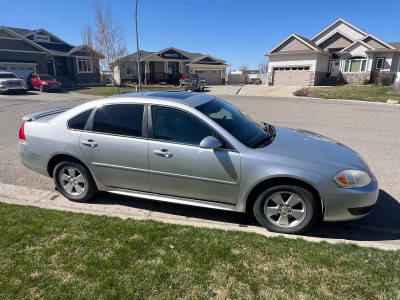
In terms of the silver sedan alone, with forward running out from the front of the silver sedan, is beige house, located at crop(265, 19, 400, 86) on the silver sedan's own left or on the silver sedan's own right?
on the silver sedan's own left

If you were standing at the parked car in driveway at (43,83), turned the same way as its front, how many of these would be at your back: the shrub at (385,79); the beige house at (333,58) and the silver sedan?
0

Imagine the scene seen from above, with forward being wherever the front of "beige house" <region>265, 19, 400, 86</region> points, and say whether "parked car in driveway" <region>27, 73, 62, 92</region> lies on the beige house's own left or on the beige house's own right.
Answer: on the beige house's own right

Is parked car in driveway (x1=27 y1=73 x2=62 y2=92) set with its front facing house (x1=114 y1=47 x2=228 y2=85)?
no

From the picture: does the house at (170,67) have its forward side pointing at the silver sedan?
yes

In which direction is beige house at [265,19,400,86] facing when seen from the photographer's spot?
facing the viewer

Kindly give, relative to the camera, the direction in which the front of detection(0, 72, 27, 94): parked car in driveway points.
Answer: facing the viewer and to the right of the viewer

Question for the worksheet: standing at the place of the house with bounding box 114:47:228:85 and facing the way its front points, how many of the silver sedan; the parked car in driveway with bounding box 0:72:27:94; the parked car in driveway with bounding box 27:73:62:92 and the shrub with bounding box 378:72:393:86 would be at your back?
0

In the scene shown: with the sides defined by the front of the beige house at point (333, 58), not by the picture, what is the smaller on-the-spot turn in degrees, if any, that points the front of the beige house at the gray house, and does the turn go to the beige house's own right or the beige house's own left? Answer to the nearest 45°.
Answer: approximately 90° to the beige house's own right

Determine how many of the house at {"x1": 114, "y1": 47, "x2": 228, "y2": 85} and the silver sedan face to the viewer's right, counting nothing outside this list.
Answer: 1

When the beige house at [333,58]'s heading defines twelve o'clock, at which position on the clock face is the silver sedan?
The silver sedan is roughly at 12 o'clock from the beige house.

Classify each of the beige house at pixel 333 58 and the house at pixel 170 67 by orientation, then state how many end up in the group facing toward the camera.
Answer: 2

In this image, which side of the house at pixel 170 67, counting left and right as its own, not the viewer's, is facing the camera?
front

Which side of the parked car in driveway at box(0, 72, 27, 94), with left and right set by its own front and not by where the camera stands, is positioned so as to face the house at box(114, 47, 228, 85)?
left

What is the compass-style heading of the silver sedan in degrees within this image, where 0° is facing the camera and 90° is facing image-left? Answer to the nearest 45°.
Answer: approximately 270°

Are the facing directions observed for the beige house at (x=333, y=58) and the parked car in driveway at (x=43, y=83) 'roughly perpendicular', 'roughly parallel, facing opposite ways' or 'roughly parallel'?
roughly perpendicular

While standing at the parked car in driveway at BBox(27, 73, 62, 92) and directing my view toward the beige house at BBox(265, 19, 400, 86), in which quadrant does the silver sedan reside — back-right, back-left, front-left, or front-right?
front-right
